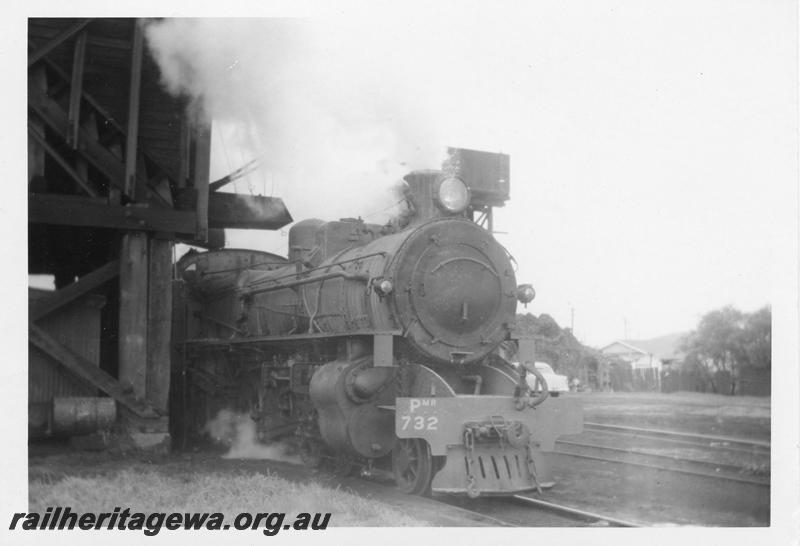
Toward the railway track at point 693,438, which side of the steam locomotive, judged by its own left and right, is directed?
left

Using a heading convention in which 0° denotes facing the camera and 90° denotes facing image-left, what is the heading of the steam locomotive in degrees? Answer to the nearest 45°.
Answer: approximately 315°

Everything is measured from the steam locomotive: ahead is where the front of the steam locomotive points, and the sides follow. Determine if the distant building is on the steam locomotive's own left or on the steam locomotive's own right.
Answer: on the steam locomotive's own left

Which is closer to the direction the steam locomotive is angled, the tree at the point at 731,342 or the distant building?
the tree

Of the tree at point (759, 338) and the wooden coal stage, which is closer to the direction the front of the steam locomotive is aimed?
the tree
